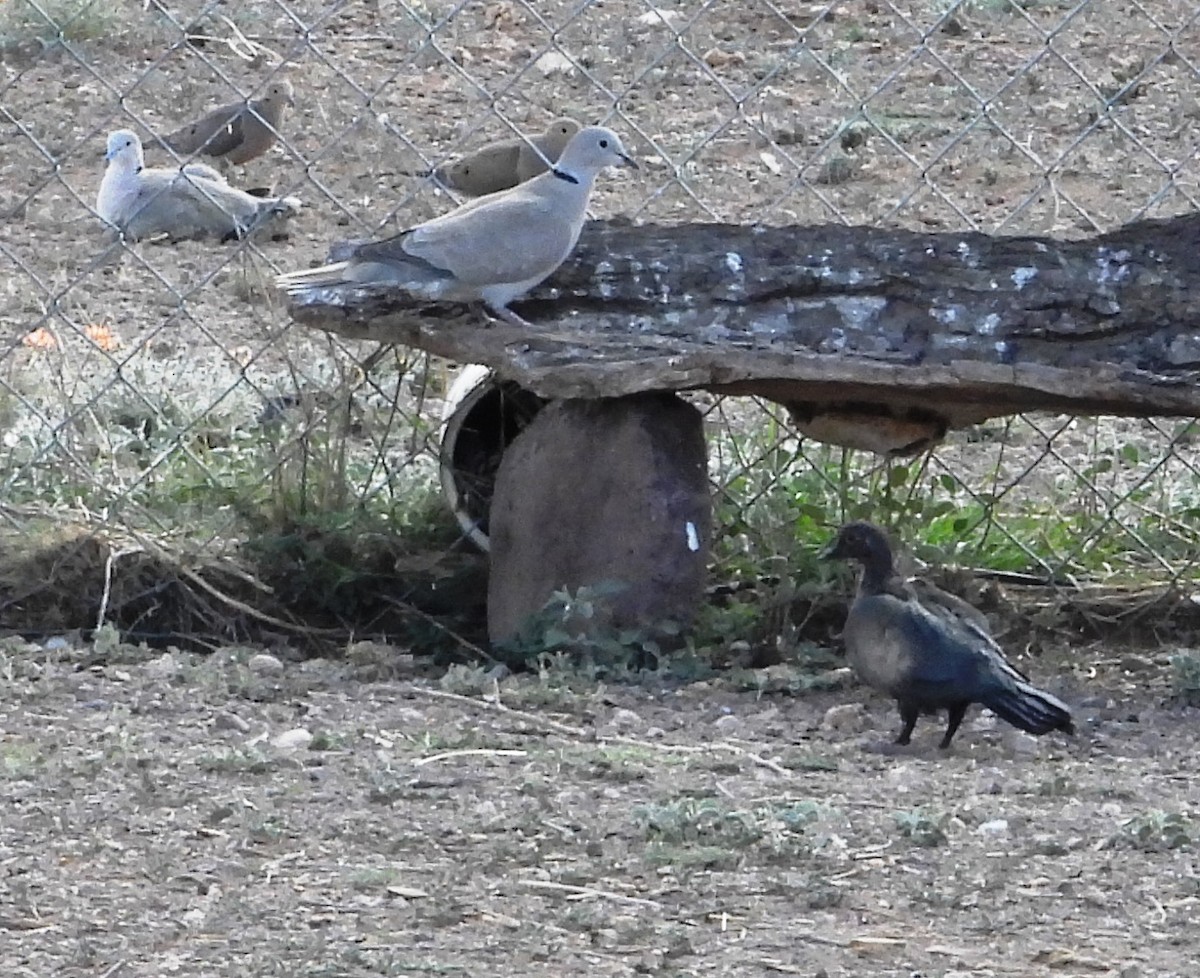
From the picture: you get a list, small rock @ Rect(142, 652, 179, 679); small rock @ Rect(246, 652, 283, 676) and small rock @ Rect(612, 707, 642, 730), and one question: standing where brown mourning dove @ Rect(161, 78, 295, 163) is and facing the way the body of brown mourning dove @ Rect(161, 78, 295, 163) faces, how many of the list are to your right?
3

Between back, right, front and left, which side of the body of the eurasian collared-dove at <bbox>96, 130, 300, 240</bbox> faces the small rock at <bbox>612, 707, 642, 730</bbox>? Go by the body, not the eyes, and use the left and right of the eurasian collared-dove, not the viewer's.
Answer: left

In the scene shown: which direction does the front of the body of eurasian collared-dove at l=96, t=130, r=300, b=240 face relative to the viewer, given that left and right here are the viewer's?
facing to the left of the viewer

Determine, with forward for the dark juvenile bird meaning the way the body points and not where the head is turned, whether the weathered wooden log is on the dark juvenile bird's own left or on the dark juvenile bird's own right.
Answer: on the dark juvenile bird's own right

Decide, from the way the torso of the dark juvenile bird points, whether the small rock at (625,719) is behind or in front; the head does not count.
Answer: in front

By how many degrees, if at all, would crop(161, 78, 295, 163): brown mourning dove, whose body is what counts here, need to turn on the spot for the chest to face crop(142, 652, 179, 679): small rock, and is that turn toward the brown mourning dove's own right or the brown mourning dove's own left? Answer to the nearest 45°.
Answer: approximately 90° to the brown mourning dove's own right

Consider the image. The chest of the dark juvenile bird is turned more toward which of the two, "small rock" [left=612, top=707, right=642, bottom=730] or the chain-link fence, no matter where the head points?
the small rock

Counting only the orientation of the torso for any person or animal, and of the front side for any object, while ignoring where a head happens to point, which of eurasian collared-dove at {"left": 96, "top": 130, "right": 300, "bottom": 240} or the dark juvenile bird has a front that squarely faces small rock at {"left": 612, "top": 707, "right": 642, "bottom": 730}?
the dark juvenile bird

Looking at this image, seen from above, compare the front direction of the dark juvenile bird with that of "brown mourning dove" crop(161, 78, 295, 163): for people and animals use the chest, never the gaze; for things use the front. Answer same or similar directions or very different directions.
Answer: very different directions

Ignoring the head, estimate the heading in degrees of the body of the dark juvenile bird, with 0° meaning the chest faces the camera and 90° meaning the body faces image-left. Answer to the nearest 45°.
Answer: approximately 90°

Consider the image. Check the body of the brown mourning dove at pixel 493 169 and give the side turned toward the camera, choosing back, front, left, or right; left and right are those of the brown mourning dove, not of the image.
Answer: right

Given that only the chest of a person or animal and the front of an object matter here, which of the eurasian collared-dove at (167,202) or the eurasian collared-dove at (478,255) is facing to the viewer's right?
the eurasian collared-dove at (478,255)

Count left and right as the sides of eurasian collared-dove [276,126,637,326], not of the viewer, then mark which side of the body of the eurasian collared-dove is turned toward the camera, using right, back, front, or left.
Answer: right

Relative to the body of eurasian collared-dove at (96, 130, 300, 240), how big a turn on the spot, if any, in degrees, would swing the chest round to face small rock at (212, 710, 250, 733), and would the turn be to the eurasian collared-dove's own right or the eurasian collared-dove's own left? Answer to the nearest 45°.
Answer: approximately 90° to the eurasian collared-dove's own left

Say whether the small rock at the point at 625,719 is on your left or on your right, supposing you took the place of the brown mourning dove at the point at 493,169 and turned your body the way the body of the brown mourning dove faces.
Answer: on your right

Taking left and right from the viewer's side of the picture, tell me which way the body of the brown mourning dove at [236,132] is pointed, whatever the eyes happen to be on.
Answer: facing to the right of the viewer
